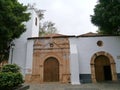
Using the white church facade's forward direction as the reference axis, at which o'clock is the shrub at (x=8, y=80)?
The shrub is roughly at 1 o'clock from the white church facade.

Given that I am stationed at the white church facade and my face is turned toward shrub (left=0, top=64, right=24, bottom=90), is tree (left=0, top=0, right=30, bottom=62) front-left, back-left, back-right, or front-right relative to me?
front-right

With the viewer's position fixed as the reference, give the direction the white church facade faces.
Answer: facing the viewer

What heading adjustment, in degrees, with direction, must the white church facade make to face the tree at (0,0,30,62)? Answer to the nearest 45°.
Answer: approximately 45° to its right

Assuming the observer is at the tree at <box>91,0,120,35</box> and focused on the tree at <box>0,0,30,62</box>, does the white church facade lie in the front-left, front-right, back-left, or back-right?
front-right

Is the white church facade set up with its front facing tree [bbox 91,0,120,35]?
no

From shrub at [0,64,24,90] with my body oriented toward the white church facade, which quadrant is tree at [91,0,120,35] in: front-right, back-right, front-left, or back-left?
front-right
